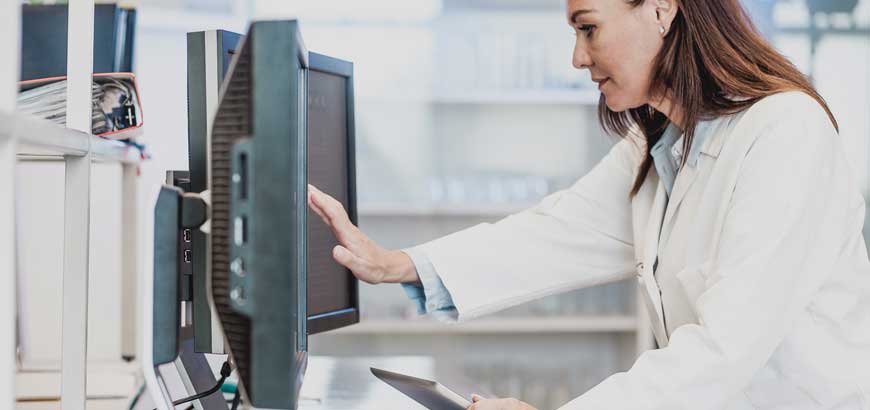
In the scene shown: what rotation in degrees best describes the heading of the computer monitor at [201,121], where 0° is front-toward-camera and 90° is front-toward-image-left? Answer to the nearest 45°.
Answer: approximately 315°

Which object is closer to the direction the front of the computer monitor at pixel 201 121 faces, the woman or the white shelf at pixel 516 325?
the woman

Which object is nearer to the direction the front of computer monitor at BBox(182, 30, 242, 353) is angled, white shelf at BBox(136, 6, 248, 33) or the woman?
the woman

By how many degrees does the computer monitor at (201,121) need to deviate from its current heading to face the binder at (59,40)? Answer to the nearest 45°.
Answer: approximately 135° to its left

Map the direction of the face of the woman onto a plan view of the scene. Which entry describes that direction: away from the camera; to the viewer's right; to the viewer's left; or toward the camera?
to the viewer's left

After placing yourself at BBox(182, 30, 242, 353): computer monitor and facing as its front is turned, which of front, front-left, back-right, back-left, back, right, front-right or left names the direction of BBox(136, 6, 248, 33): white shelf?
back-left
